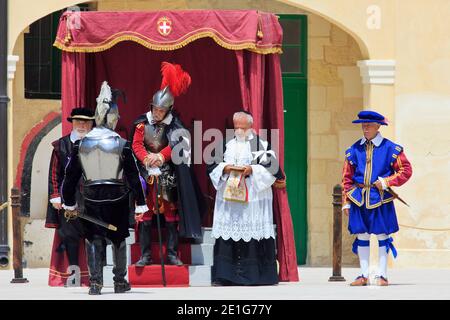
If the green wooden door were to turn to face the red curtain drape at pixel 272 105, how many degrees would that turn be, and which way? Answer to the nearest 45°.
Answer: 0° — it already faces it

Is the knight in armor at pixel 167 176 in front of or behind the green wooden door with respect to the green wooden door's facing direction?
in front

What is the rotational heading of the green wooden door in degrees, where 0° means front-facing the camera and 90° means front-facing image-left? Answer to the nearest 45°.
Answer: approximately 0°

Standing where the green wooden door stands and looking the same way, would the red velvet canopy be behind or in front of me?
in front
